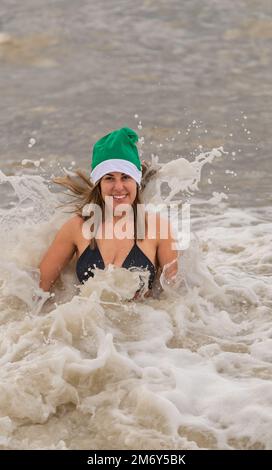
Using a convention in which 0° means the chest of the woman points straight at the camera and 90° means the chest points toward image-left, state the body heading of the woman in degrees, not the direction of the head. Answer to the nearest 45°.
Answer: approximately 0°
